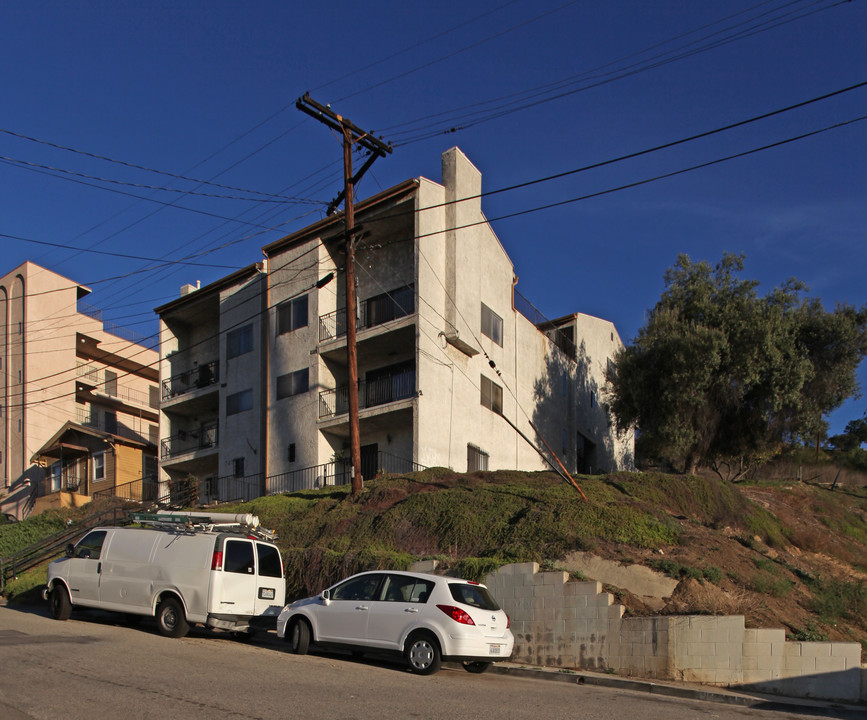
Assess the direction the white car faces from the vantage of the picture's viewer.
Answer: facing away from the viewer and to the left of the viewer

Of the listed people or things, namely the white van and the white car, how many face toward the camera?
0

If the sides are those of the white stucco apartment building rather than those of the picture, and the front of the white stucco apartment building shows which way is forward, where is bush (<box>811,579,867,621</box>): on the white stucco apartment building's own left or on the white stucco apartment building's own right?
on the white stucco apartment building's own left

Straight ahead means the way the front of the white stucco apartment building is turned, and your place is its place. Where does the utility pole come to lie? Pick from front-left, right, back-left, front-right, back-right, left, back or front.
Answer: front-left

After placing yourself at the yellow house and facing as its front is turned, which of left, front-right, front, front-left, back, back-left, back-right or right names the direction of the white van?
front-left

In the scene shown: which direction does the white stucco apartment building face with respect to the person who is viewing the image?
facing the viewer and to the left of the viewer

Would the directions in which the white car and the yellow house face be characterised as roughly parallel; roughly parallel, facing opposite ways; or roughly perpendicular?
roughly perpendicular

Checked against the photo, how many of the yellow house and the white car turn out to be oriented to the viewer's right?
0

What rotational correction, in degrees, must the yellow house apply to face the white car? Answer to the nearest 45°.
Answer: approximately 45° to its left

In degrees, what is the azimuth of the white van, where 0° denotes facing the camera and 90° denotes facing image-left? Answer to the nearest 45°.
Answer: approximately 135°

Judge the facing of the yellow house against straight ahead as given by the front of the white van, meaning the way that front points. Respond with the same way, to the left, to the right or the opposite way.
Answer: to the left

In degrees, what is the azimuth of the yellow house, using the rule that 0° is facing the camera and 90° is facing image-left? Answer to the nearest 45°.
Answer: approximately 45°

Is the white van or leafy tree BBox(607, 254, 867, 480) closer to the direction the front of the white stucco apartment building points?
the white van

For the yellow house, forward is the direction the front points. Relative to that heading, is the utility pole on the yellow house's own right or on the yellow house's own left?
on the yellow house's own left

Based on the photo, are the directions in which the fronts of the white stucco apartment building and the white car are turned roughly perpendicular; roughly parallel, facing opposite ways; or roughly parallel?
roughly perpendicular

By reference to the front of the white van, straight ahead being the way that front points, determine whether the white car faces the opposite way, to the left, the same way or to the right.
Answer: the same way
